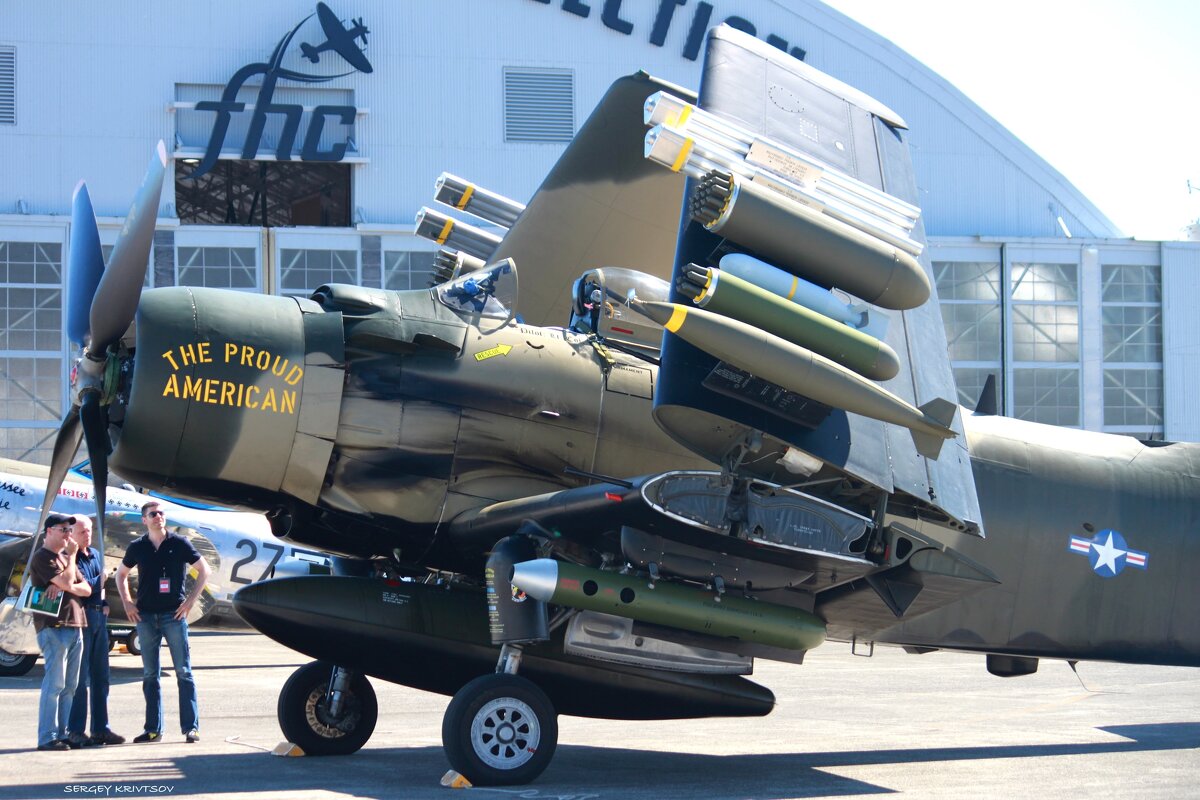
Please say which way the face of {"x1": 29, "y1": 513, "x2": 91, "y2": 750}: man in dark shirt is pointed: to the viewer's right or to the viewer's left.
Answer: to the viewer's right

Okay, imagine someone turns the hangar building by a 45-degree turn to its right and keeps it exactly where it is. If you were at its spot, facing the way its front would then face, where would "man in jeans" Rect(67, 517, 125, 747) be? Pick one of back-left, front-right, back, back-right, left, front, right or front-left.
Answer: front-left

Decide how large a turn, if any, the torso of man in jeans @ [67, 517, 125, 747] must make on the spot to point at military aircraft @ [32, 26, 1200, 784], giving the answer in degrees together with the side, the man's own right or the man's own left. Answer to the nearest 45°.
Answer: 0° — they already face it

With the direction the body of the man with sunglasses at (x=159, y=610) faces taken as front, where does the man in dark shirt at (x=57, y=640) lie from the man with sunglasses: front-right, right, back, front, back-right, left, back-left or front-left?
right

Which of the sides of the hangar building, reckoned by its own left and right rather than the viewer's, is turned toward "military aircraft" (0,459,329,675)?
front

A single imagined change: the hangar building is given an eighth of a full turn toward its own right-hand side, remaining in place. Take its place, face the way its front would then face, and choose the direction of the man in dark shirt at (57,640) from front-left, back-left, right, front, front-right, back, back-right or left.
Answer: front-left

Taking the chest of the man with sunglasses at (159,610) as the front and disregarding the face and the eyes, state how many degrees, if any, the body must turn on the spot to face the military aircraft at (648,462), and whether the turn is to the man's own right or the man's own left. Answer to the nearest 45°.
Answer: approximately 45° to the man's own left

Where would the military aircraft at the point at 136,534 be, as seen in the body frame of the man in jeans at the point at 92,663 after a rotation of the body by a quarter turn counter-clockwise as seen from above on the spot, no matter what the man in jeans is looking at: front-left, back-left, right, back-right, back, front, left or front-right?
front-left

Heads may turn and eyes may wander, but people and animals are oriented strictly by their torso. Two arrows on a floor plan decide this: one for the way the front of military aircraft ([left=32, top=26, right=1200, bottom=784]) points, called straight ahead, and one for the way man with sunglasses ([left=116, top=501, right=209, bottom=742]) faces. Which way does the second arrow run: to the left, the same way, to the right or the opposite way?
to the left

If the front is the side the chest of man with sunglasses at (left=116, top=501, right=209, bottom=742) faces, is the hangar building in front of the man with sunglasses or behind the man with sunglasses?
behind

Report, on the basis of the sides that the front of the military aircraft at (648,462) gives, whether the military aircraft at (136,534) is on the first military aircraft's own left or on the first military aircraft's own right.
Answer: on the first military aircraft's own right

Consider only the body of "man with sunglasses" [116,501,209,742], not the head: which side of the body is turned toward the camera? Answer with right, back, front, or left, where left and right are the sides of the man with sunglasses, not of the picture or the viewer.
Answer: front

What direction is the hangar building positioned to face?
toward the camera

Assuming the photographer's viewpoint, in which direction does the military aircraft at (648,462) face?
facing to the left of the viewer

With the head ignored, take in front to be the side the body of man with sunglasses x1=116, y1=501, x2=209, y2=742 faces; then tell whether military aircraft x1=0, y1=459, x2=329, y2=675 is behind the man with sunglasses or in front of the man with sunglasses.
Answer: behind

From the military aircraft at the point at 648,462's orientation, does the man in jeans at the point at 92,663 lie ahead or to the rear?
ahead

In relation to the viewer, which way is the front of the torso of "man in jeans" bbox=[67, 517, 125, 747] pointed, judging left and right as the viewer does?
facing the viewer and to the right of the viewer
